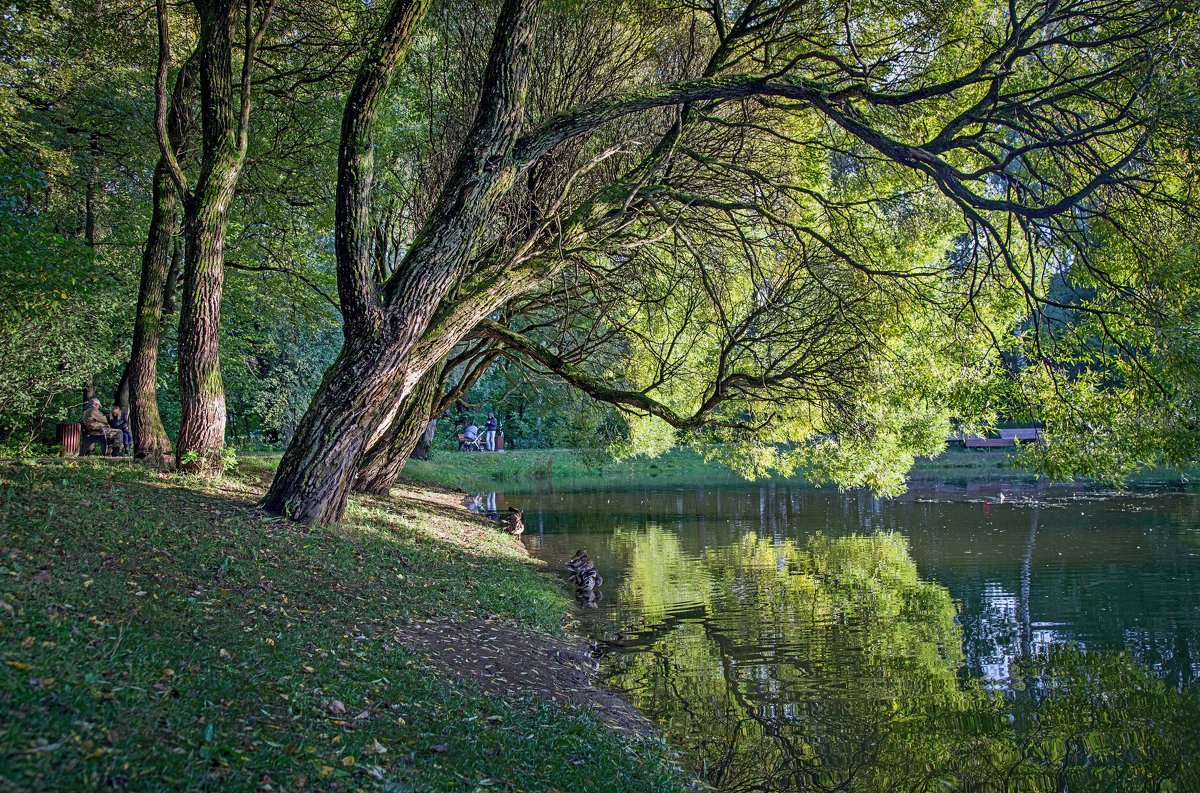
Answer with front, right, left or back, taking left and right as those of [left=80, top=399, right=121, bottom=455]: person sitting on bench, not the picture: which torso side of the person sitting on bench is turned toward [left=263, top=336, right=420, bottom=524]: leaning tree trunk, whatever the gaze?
right

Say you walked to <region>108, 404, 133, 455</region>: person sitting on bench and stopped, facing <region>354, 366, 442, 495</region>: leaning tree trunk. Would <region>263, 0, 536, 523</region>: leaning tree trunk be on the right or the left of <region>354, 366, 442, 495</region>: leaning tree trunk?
right

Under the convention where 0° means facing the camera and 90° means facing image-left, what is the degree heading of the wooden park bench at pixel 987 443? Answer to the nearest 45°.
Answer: approximately 0°

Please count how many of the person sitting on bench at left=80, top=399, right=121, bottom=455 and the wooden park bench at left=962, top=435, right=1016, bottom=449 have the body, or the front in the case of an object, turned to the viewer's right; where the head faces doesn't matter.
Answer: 1

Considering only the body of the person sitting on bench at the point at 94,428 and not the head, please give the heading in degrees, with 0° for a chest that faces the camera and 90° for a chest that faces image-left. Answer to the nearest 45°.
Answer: approximately 270°

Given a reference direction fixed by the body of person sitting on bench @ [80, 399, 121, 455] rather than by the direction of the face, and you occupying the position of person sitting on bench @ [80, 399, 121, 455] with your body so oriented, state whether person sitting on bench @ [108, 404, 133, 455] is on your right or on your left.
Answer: on your left
